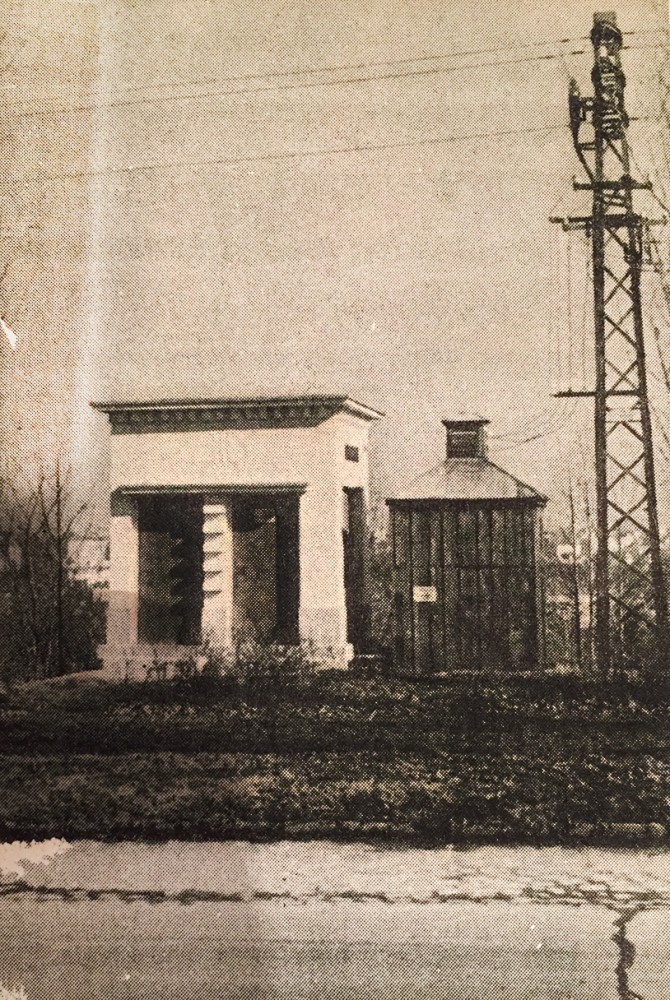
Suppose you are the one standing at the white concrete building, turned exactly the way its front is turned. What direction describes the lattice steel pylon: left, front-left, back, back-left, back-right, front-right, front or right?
front-left

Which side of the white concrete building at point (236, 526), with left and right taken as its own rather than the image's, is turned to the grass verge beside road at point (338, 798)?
front

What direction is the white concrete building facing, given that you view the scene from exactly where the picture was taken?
facing the viewer
